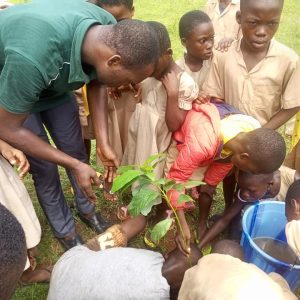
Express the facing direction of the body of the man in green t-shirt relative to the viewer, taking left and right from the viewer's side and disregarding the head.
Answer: facing to the right of the viewer

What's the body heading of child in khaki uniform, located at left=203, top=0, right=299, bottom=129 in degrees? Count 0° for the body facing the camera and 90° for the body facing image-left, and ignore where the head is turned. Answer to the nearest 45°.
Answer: approximately 0°

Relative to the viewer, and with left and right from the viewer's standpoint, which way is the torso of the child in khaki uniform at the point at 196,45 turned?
facing the viewer and to the right of the viewer

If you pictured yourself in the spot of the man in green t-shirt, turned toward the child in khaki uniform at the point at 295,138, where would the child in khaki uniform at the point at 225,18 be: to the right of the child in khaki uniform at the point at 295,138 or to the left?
left

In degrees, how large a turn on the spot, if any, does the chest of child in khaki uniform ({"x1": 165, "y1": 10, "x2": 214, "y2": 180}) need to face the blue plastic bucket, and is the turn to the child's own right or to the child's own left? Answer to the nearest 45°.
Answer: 0° — they already face it

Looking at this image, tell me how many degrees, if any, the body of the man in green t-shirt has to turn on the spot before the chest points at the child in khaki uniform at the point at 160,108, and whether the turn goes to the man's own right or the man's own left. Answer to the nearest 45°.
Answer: approximately 45° to the man's own left

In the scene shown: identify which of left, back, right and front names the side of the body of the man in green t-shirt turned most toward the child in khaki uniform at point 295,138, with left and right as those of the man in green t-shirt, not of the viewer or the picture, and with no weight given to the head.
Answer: front

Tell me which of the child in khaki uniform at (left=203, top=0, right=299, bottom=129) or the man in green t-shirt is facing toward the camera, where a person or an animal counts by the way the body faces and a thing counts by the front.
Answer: the child in khaki uniform
